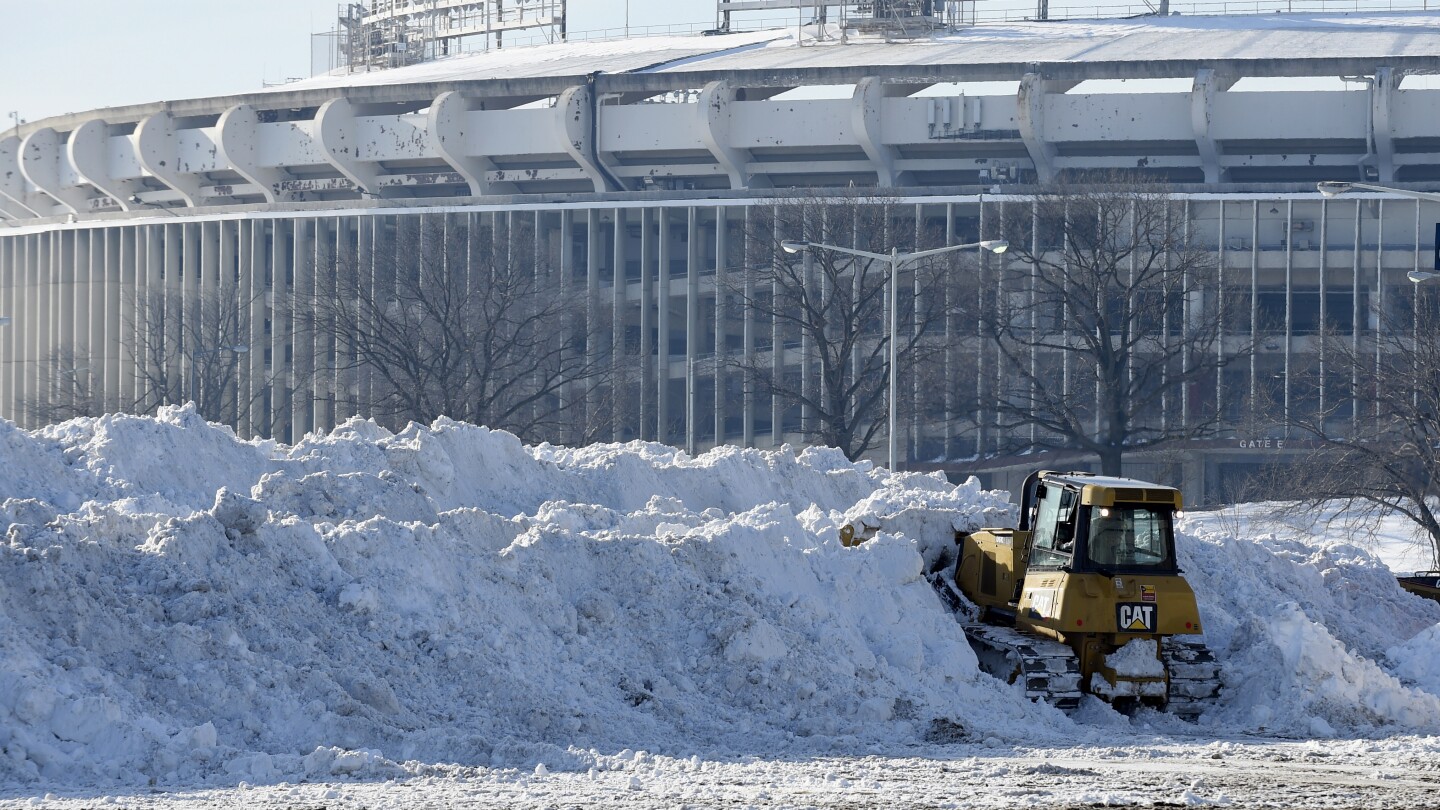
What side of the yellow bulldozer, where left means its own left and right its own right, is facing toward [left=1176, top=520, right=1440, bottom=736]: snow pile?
right

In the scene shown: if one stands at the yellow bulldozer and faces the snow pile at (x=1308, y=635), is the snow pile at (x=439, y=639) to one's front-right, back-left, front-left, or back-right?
back-left

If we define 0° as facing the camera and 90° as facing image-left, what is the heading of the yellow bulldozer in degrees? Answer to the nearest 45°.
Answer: approximately 135°

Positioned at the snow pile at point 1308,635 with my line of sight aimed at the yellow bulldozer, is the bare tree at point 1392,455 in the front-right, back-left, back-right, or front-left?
back-right

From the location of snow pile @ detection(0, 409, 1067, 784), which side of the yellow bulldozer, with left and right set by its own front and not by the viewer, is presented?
left

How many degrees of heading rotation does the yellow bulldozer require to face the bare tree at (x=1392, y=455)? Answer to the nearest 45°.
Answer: approximately 45° to its right

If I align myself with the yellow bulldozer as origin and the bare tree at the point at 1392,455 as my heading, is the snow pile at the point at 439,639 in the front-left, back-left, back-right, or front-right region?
back-left
